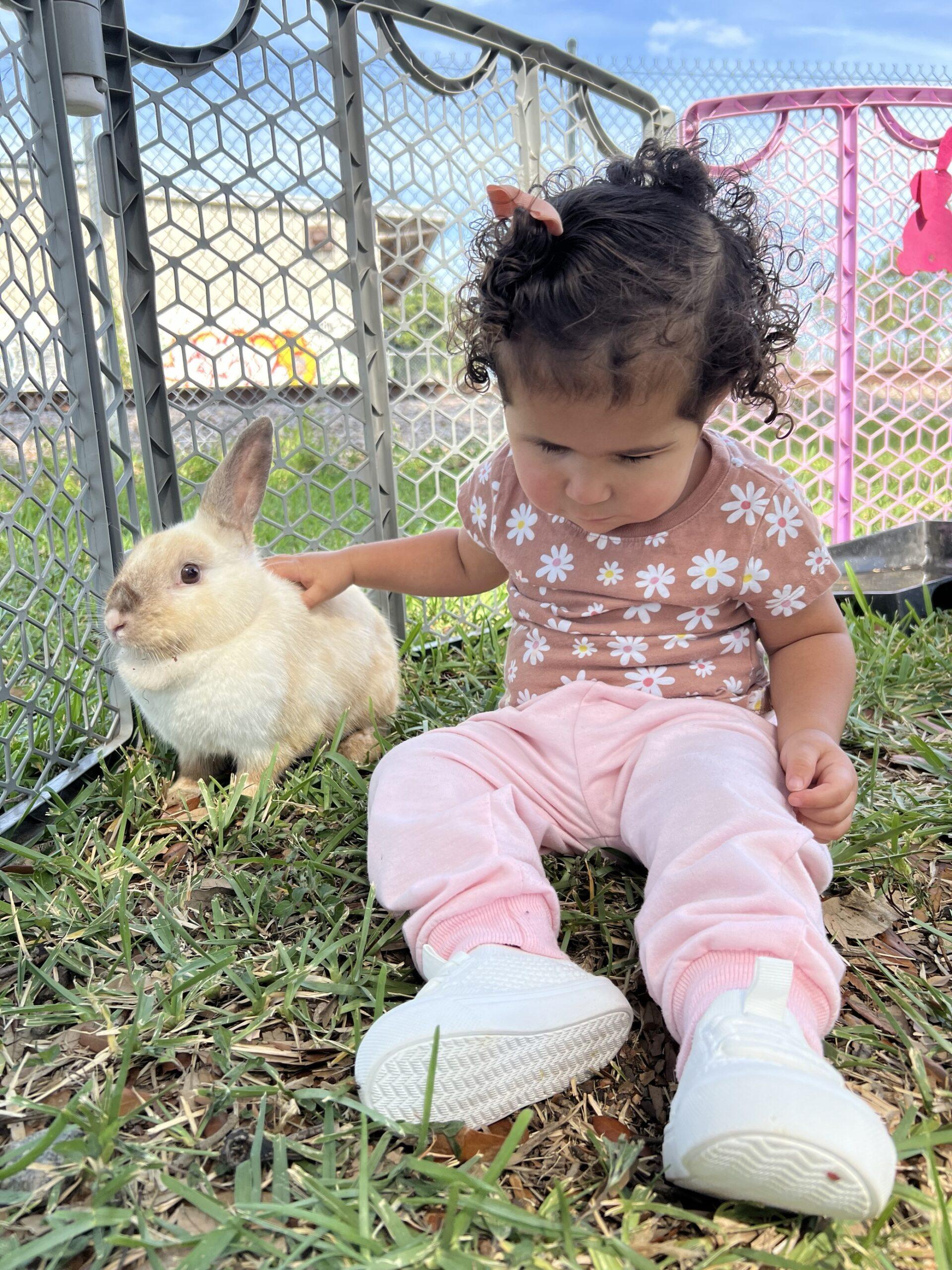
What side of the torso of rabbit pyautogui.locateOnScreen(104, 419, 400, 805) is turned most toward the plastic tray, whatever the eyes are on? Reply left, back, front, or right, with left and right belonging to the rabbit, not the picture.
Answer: back

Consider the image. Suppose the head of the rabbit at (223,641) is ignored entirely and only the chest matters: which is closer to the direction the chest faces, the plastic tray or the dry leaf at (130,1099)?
the dry leaf

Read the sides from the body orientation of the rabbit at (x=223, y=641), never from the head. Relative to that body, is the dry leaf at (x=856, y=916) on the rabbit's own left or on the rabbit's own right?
on the rabbit's own left

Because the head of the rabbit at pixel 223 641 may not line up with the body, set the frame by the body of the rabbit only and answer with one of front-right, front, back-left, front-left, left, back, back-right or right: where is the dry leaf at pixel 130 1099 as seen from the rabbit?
front-left

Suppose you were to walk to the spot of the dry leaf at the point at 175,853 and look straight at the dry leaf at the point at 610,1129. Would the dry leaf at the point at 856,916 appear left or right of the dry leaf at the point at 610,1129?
left

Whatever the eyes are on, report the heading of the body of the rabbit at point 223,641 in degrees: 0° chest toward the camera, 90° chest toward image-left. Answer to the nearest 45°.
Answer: approximately 45°

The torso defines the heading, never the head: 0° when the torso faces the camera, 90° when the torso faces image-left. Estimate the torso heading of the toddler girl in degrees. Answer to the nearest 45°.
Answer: approximately 0°

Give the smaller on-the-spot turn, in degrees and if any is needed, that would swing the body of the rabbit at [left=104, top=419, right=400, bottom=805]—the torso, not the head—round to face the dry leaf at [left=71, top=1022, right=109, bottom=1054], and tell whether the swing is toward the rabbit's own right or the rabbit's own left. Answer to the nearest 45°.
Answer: approximately 45° to the rabbit's own left
